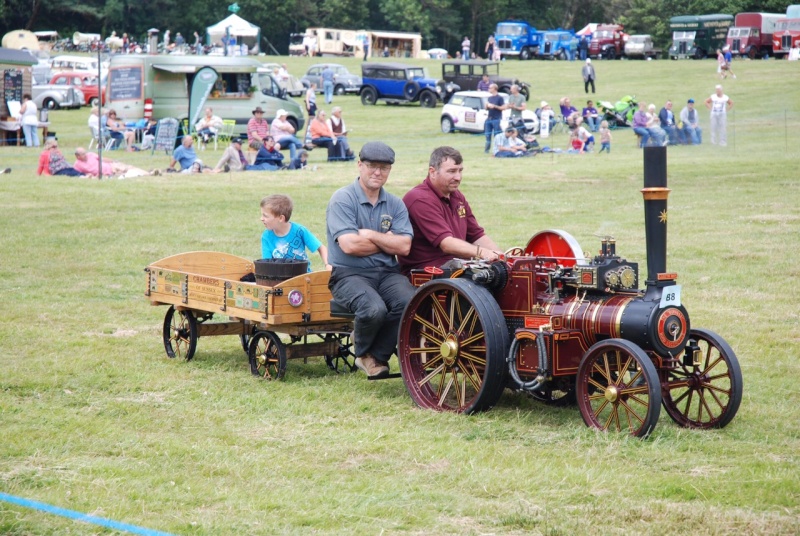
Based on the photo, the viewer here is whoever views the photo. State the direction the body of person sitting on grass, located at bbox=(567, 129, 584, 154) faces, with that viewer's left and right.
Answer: facing the viewer and to the left of the viewer

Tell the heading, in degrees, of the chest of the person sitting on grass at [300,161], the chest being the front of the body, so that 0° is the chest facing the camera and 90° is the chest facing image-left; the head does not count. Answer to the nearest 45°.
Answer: approximately 315°

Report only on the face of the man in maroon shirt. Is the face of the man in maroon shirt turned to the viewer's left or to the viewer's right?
to the viewer's right

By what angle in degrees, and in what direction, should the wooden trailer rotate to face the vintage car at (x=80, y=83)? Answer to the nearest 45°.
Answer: approximately 135° to its left

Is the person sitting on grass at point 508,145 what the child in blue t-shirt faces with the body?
no

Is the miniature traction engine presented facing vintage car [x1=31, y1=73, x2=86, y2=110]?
no

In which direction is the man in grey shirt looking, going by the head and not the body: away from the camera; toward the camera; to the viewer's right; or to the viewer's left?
toward the camera

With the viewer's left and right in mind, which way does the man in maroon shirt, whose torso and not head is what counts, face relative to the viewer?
facing the viewer and to the right of the viewer

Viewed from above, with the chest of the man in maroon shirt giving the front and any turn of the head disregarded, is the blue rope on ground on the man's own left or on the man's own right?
on the man's own right

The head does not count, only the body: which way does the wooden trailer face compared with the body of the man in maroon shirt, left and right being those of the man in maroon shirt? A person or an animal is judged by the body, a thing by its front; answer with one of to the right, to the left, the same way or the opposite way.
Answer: the same way

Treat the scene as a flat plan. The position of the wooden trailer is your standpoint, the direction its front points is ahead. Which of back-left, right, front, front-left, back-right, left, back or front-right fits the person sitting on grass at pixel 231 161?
back-left
